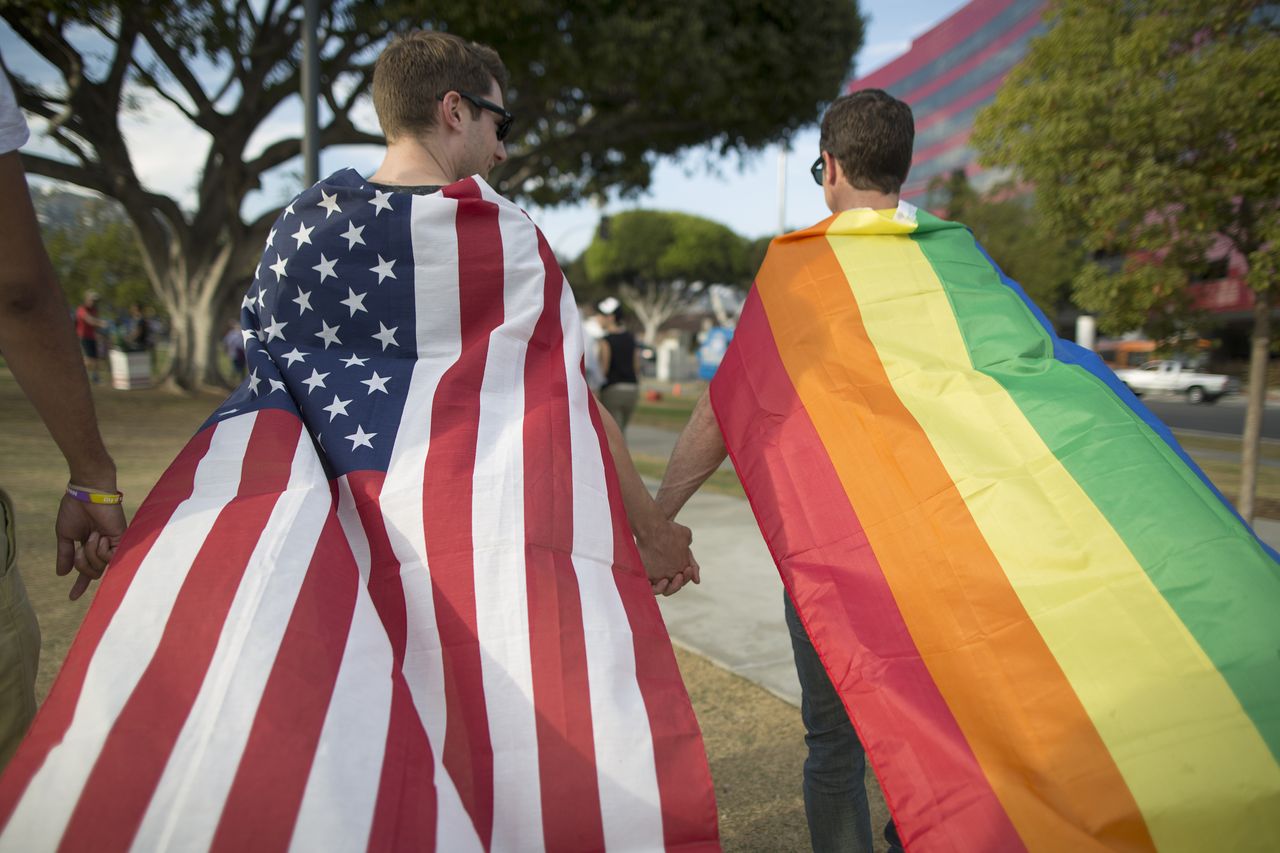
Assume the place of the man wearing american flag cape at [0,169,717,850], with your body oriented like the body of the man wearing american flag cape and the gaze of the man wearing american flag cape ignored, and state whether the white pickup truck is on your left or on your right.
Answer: on your right

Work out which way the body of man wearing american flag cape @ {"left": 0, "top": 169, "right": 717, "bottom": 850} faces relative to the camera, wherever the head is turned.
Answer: away from the camera

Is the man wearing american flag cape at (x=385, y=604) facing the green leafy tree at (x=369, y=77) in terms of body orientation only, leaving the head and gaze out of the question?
yes

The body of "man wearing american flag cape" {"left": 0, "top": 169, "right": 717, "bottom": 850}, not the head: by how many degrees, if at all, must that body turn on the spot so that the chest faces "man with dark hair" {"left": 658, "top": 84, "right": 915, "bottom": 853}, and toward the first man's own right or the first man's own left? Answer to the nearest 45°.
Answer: approximately 45° to the first man's own right

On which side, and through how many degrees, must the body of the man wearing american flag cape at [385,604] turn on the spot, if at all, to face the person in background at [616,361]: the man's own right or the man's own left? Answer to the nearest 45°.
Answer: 0° — they already face them

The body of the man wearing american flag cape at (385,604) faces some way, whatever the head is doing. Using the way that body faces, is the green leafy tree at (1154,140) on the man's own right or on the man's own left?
on the man's own right

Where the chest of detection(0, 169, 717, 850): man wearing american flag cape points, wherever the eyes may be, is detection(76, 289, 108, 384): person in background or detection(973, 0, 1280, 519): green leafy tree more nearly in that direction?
the person in background

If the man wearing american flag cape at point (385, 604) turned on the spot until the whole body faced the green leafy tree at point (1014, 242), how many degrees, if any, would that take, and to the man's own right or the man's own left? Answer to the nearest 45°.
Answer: approximately 45° to the man's own right
